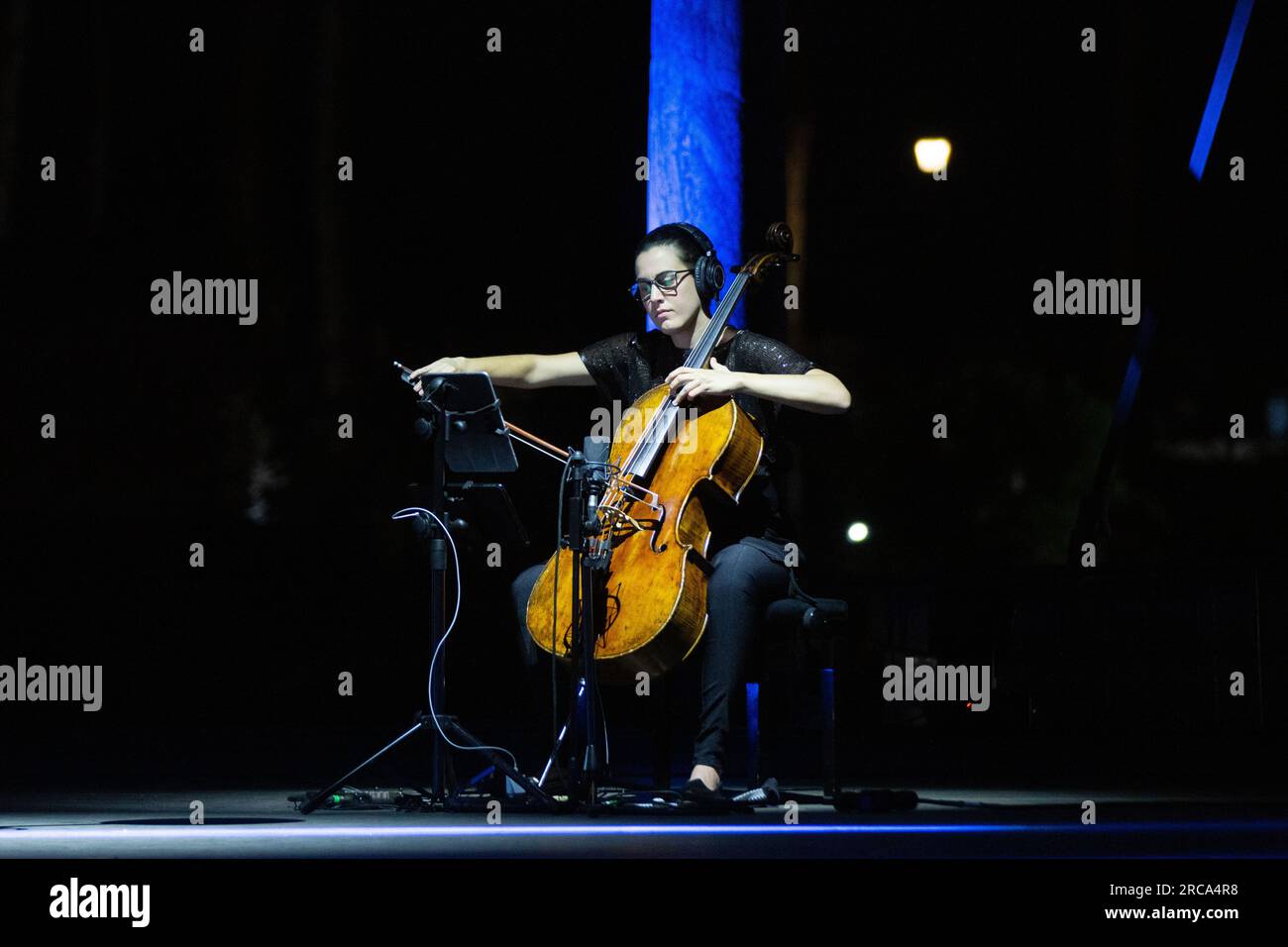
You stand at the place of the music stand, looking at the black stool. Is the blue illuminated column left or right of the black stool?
left

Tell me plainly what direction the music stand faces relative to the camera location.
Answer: facing away from the viewer and to the right of the viewer

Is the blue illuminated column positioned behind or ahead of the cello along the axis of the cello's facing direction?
behind

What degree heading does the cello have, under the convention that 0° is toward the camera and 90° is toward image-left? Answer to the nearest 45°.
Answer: approximately 45°

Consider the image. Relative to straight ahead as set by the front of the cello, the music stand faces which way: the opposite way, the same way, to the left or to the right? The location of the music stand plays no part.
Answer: the opposite way
